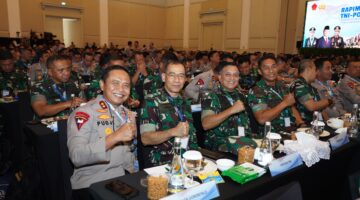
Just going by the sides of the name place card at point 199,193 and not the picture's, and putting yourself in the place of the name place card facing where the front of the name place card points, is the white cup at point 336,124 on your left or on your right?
on your left

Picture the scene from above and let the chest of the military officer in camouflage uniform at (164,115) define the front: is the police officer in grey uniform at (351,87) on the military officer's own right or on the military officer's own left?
on the military officer's own left

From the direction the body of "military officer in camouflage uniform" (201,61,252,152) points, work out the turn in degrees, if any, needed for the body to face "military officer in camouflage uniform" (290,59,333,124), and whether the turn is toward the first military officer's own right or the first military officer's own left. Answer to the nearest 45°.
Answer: approximately 90° to the first military officer's own left

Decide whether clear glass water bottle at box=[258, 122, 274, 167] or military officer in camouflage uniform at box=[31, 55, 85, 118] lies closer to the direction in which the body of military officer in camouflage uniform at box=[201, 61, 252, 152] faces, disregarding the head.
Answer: the clear glass water bottle

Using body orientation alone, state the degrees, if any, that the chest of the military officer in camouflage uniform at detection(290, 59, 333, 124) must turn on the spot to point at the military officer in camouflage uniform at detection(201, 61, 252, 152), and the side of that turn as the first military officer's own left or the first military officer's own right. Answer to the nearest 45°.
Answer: approximately 135° to the first military officer's own right

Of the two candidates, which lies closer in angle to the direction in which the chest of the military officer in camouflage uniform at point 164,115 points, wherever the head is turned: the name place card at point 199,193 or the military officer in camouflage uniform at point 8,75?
the name place card

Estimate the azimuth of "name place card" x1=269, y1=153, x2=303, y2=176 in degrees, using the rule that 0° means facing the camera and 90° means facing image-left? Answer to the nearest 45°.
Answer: approximately 315°

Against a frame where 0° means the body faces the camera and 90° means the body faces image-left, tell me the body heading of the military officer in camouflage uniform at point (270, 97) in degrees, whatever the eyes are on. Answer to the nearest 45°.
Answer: approximately 315°

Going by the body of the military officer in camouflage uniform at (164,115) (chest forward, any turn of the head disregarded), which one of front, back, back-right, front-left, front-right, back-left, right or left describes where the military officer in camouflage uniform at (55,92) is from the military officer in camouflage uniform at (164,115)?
back
